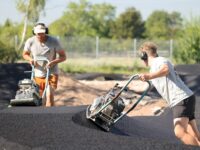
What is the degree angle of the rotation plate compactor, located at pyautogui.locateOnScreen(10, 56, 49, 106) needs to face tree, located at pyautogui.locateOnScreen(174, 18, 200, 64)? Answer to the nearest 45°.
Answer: approximately 180°

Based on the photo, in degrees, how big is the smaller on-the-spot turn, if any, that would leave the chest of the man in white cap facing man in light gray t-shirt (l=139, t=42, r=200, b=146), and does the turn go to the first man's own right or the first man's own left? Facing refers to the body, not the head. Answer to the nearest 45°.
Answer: approximately 45° to the first man's own left

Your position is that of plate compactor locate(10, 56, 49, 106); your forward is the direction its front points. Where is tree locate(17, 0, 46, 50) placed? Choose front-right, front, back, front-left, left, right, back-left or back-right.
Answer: back-right

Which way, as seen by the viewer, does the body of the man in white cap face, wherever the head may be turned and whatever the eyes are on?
toward the camera

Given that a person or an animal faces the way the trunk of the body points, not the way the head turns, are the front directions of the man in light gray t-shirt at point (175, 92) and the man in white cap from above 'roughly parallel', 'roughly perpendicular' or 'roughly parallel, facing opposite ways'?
roughly perpendicular

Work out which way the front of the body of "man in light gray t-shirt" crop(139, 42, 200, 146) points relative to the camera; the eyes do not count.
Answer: to the viewer's left

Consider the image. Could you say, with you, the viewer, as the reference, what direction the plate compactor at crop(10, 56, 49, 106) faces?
facing the viewer and to the left of the viewer

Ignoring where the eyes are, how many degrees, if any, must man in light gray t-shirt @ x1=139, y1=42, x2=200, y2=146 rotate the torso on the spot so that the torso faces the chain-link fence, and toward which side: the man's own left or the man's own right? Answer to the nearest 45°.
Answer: approximately 90° to the man's own right

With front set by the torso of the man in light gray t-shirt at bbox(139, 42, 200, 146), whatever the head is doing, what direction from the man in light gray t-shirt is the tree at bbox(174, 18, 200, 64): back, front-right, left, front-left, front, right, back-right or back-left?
right

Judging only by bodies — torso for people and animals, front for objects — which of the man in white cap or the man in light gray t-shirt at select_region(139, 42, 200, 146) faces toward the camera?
the man in white cap

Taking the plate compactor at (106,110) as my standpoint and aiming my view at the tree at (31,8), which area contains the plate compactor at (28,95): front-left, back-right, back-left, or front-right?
front-left

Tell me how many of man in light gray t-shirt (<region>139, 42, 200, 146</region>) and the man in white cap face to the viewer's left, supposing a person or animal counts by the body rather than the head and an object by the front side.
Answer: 1

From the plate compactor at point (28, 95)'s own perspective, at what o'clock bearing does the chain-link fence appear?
The chain-link fence is roughly at 5 o'clock from the plate compactor.

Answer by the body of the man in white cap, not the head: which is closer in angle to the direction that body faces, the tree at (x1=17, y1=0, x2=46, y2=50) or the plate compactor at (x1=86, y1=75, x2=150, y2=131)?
the plate compactor

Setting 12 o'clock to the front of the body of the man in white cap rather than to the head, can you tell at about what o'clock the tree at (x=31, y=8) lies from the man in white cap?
The tree is roughly at 6 o'clock from the man in white cap.
